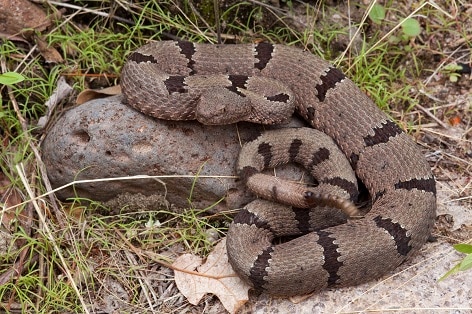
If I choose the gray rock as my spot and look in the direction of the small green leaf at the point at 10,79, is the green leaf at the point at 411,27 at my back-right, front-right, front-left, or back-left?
back-right

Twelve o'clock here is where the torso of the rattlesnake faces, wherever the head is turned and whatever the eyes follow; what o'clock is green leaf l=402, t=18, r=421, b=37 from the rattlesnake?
The green leaf is roughly at 7 o'clock from the rattlesnake.

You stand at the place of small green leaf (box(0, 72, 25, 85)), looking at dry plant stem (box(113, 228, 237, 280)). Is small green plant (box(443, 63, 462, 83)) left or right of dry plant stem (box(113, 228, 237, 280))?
left

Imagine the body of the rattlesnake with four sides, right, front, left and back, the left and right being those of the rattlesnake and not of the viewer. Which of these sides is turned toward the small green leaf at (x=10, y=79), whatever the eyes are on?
right

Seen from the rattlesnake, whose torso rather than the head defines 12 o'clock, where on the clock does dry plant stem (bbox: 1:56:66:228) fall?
The dry plant stem is roughly at 1 o'clock from the rattlesnake.

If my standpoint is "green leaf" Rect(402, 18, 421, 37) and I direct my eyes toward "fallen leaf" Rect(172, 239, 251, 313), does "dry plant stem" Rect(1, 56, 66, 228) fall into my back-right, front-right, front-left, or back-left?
front-right

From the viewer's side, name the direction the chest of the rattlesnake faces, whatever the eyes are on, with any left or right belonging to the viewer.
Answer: facing the viewer and to the left of the viewer

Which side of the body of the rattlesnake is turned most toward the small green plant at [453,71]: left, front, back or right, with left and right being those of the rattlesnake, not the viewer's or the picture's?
back

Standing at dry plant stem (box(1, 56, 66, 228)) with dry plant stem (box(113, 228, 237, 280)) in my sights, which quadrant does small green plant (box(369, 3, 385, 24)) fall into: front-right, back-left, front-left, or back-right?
front-left

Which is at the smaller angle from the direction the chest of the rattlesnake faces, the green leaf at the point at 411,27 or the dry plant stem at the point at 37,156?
the dry plant stem

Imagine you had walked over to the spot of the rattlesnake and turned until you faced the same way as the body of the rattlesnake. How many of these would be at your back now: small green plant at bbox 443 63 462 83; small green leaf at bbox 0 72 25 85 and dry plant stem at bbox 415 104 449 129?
2

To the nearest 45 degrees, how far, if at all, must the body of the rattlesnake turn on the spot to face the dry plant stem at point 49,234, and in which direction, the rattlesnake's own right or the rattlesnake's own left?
0° — it already faces it
